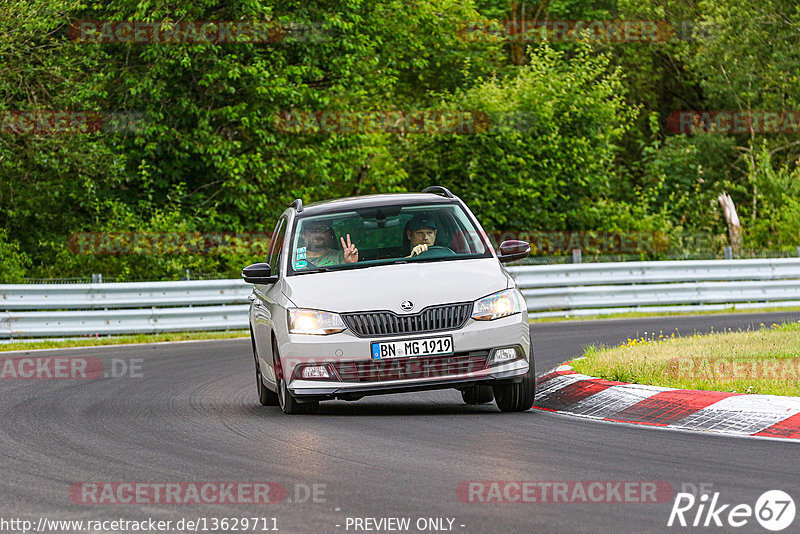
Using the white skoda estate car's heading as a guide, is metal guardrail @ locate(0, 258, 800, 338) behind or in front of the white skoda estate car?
behind

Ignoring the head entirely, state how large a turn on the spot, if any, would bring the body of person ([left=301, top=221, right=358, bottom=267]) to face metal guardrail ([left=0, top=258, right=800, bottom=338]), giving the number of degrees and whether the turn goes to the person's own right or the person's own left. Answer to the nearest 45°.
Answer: approximately 180°

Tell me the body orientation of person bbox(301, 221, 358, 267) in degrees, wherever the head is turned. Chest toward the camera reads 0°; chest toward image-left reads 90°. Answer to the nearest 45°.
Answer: approximately 0°

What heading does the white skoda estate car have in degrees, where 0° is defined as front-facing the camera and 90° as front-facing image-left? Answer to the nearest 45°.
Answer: approximately 0°
